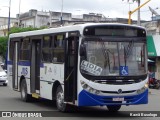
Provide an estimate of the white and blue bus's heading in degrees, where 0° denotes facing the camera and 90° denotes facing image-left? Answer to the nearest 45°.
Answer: approximately 315°
